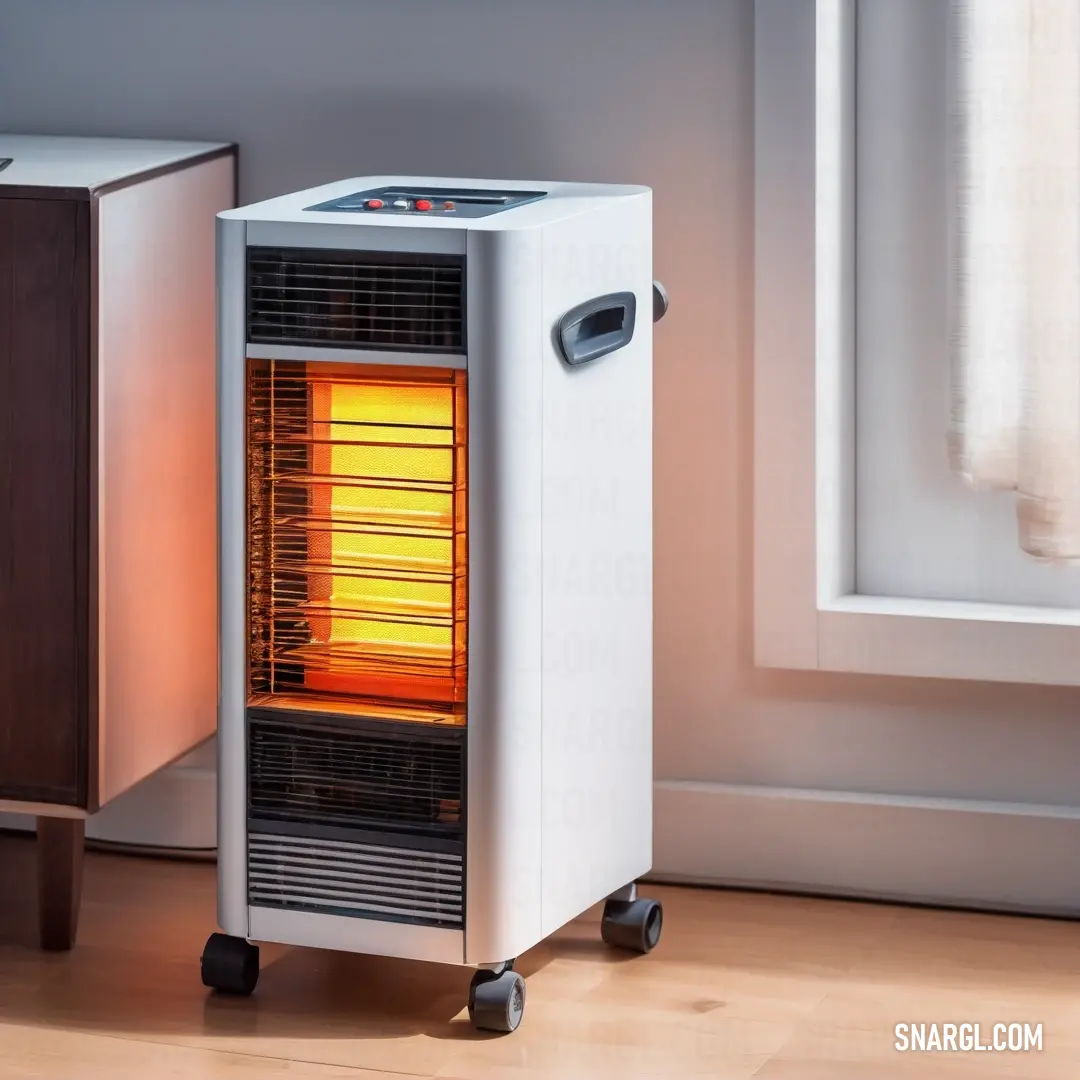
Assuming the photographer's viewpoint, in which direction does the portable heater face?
facing the viewer and to the left of the viewer

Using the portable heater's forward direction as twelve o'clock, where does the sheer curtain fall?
The sheer curtain is roughly at 7 o'clock from the portable heater.
